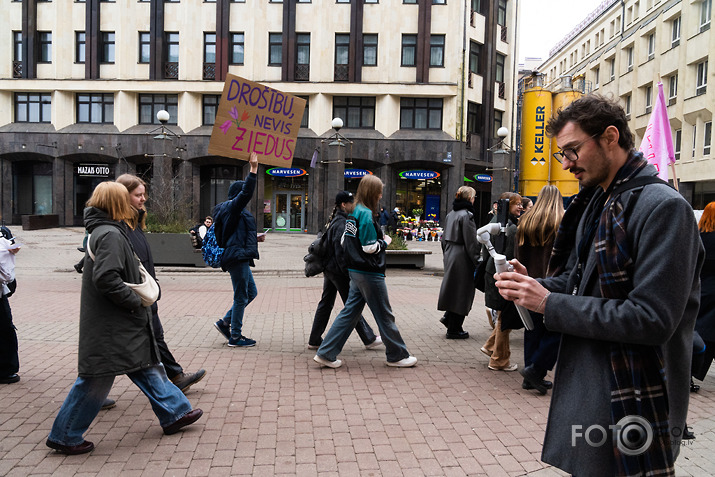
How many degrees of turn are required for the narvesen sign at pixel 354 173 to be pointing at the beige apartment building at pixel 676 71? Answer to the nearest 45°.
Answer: approximately 90° to its left

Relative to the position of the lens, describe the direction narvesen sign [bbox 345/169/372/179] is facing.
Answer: facing the viewer

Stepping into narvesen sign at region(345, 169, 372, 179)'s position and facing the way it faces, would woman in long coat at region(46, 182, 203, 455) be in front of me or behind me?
in front

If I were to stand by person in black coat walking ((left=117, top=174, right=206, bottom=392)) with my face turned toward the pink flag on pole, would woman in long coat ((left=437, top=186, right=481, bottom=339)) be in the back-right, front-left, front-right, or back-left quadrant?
front-left

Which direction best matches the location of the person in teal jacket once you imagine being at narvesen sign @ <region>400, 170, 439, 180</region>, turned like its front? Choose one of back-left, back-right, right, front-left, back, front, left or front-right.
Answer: front

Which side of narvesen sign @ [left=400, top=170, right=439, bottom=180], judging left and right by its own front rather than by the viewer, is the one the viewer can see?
front
